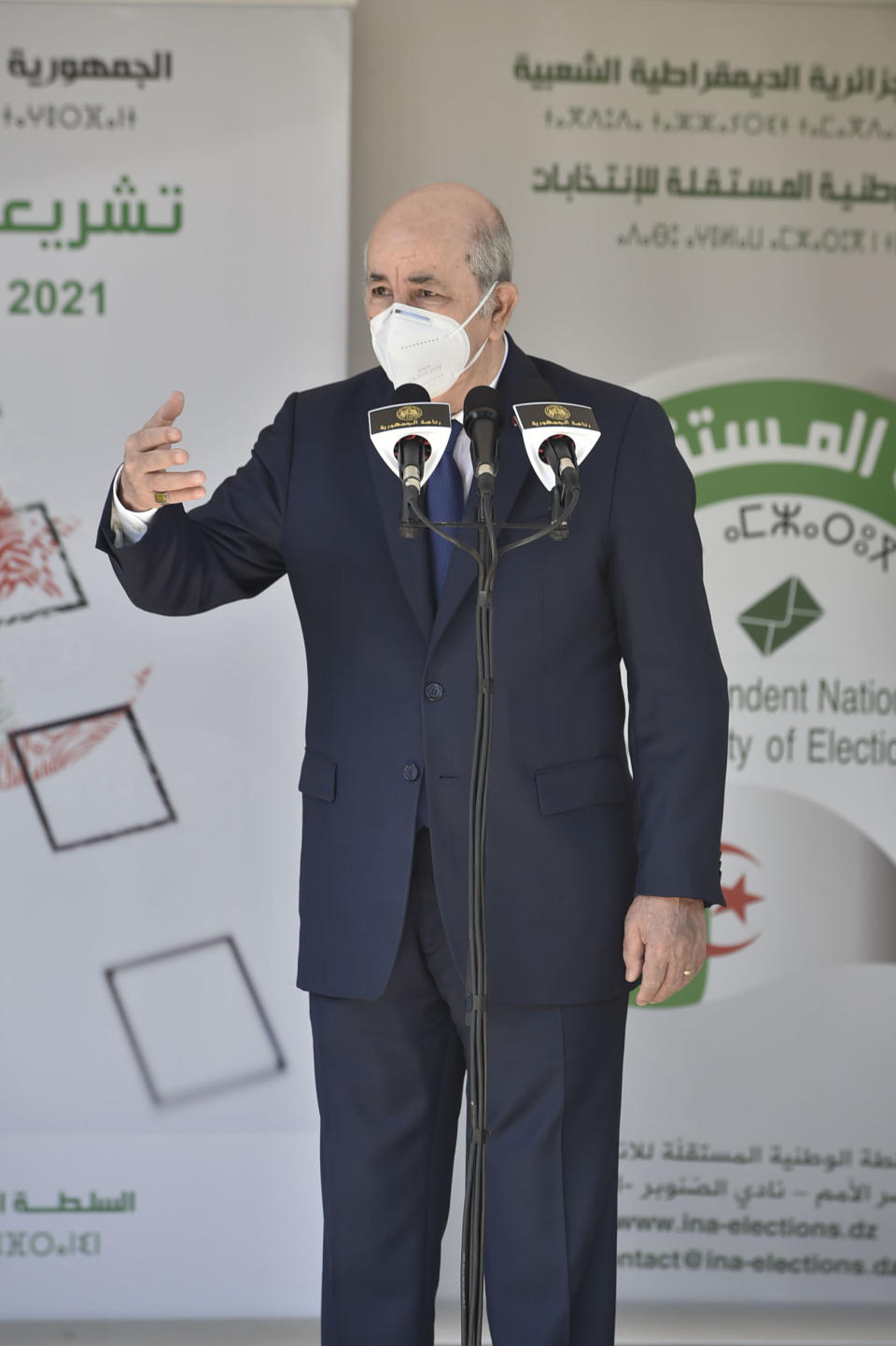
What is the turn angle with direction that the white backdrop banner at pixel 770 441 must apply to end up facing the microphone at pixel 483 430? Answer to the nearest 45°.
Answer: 0° — it already faces it

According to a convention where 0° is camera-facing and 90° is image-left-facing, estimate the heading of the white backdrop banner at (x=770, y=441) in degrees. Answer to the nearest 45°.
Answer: approximately 0°

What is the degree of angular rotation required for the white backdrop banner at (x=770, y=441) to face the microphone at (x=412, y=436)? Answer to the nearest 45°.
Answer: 0° — it already faces it

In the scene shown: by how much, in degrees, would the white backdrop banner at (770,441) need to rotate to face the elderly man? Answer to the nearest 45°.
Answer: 0° — it already faces them
